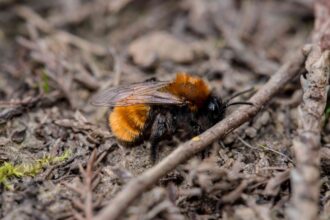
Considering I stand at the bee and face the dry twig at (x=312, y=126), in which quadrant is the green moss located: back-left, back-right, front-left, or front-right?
back-right

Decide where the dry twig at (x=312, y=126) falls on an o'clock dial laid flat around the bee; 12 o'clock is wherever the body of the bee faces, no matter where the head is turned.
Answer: The dry twig is roughly at 1 o'clock from the bee.

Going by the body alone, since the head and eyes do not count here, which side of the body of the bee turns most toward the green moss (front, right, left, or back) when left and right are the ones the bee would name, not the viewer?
back

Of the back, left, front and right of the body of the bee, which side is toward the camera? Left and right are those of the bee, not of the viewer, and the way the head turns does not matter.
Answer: right

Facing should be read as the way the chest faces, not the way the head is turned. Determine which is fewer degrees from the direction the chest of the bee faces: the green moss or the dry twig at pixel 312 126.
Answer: the dry twig
